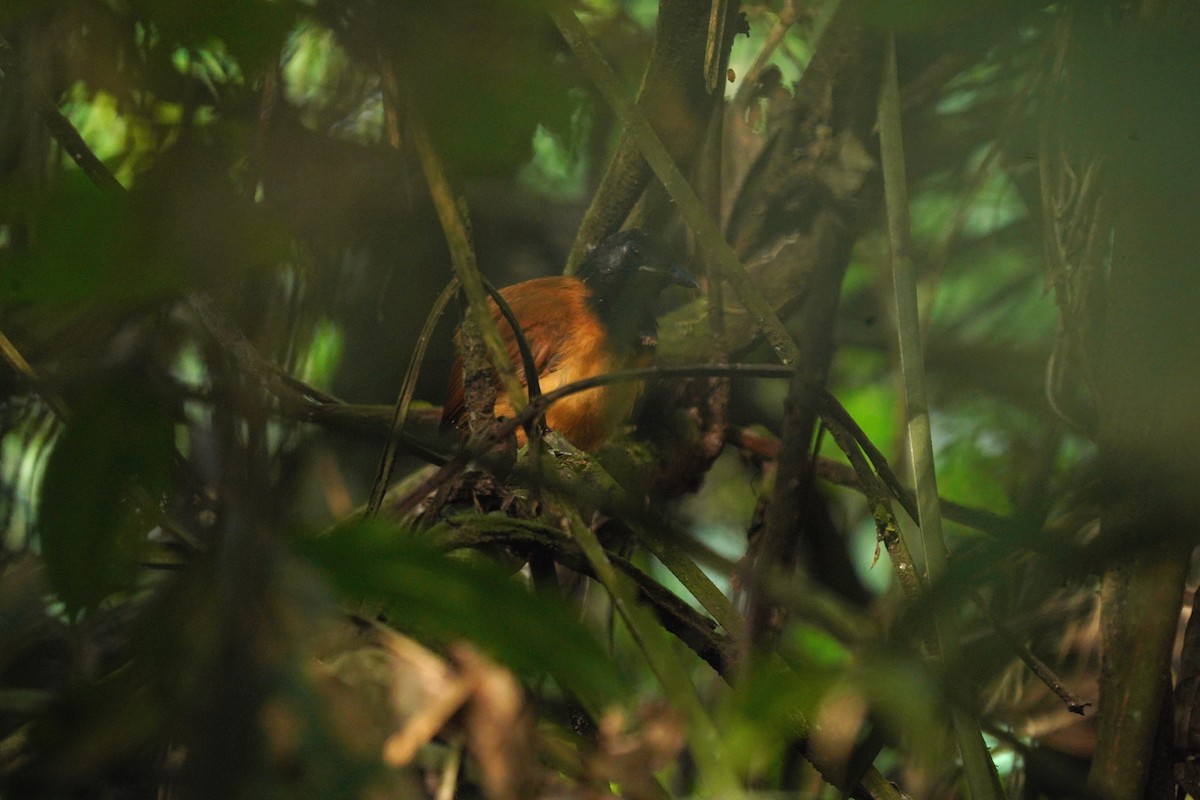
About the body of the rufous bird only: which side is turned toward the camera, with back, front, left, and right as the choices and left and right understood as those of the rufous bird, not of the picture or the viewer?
right

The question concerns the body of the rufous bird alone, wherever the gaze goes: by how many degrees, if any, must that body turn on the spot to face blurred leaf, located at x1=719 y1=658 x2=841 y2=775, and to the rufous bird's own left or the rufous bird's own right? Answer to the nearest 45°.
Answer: approximately 90° to the rufous bird's own right

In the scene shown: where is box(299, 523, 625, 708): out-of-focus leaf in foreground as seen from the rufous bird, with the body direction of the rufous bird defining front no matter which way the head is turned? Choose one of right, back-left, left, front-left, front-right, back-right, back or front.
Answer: right
